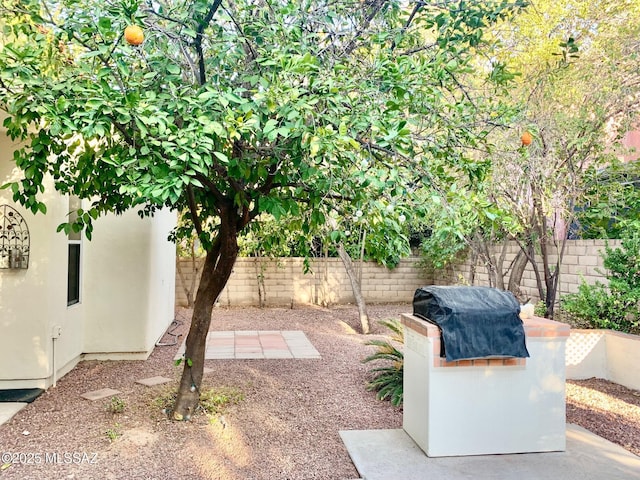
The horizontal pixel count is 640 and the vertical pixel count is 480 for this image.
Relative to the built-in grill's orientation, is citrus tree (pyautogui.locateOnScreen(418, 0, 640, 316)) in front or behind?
behind

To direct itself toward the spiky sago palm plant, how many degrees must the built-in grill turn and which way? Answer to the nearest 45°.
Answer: approximately 135° to its right

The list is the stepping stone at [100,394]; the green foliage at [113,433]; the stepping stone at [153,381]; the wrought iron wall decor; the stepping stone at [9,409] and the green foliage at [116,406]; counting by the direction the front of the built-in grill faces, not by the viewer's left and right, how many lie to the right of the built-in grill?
6

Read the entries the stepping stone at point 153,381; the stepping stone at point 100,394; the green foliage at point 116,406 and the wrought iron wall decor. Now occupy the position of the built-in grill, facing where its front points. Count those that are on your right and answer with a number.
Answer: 4

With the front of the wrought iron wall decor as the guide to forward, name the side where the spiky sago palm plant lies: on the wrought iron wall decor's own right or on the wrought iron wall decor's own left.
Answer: on the wrought iron wall decor's own left

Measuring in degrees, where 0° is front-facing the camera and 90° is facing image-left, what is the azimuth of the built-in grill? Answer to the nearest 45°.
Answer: approximately 0°

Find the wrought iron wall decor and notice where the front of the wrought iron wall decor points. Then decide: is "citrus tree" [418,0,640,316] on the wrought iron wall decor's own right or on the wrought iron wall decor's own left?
on the wrought iron wall decor's own left

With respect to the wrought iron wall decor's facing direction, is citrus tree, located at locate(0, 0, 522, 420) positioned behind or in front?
in front

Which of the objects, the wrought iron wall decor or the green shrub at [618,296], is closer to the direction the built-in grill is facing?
the wrought iron wall decor

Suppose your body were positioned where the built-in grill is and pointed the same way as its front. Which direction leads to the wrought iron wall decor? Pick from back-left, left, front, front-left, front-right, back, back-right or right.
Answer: right
